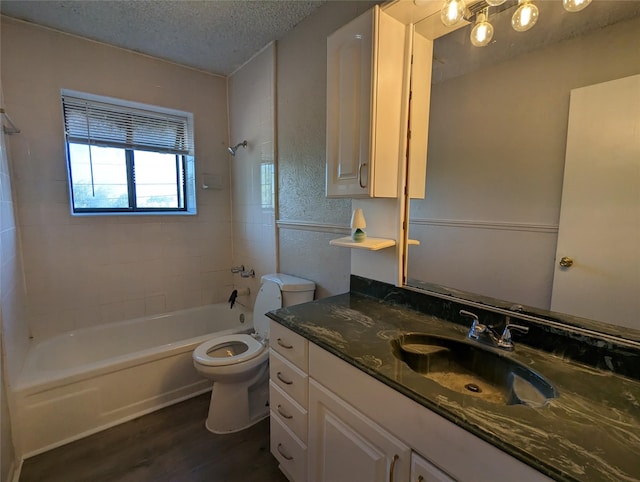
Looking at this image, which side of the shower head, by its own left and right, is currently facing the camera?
left

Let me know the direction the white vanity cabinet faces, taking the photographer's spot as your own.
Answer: facing the viewer and to the left of the viewer

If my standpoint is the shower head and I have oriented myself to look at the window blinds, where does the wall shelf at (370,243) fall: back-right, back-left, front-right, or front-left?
back-left

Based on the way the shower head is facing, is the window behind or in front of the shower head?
in front

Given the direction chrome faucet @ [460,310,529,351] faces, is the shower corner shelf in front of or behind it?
in front

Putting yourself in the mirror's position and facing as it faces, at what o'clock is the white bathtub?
The white bathtub is roughly at 1 o'clock from the mirror.

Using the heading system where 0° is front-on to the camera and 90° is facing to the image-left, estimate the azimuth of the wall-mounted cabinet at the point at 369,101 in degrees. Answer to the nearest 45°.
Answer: approximately 45°

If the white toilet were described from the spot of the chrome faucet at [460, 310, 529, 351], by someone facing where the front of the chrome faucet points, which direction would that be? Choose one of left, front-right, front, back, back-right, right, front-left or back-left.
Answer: front-right

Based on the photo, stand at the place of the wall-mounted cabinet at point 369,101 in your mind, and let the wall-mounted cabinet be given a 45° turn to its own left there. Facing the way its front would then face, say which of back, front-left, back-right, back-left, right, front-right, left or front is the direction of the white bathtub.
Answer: right
